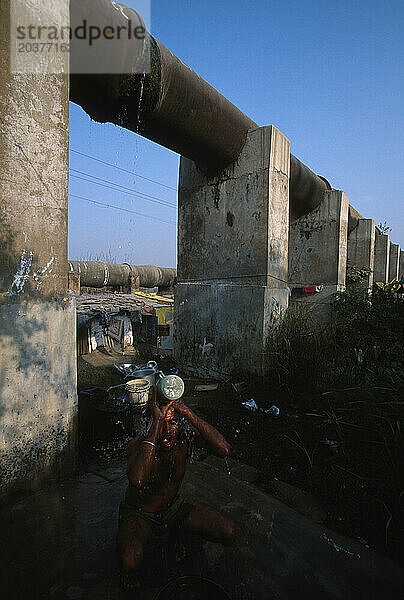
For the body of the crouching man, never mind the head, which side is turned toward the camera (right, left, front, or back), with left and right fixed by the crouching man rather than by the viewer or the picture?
front

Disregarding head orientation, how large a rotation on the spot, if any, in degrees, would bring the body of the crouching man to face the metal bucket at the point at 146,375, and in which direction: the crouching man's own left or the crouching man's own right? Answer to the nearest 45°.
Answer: approximately 180°

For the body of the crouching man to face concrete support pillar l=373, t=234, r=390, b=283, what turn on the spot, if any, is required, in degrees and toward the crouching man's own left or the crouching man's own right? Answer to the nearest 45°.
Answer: approximately 135° to the crouching man's own left

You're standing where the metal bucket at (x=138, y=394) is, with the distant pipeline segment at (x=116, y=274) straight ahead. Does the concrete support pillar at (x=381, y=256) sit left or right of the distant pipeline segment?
right

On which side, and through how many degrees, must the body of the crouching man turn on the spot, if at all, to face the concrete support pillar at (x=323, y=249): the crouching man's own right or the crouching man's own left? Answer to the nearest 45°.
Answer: approximately 135° to the crouching man's own left

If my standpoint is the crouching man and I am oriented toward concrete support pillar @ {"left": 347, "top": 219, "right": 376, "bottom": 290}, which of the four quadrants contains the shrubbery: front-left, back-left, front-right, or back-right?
front-right

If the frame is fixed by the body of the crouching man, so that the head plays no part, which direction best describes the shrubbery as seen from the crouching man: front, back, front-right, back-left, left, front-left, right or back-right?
back-left

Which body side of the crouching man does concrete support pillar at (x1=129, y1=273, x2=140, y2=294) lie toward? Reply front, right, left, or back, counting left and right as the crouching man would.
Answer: back

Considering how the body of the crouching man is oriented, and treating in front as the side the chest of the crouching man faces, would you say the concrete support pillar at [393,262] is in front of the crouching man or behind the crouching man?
behind
